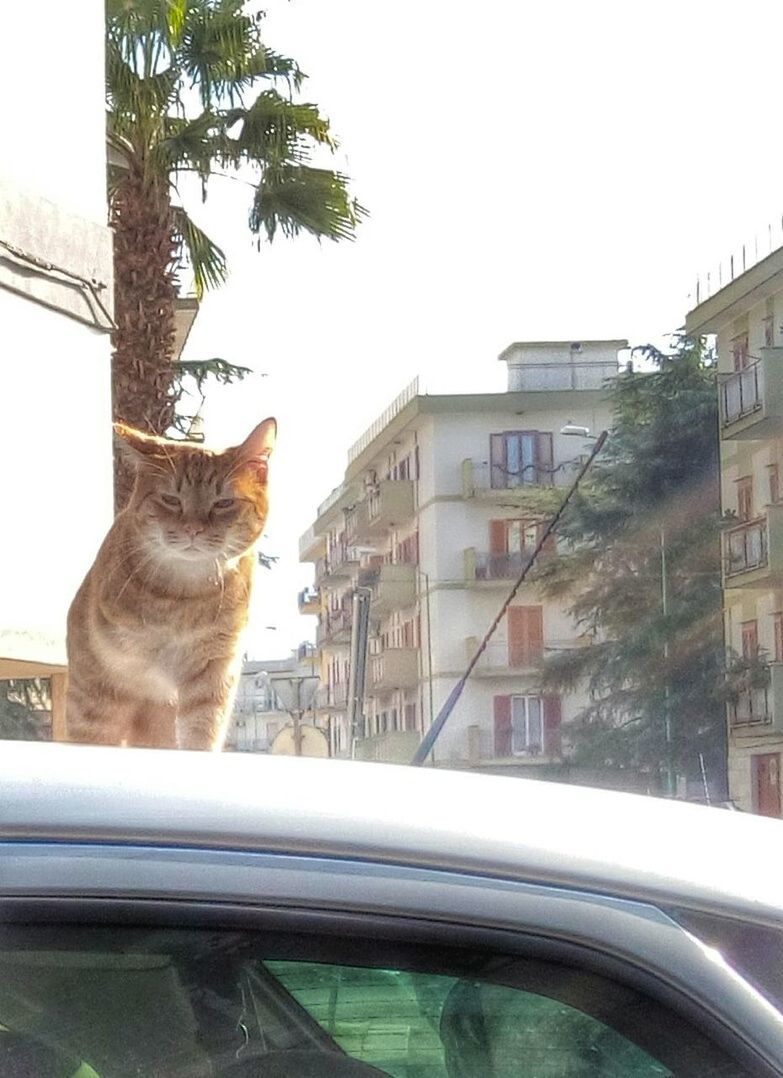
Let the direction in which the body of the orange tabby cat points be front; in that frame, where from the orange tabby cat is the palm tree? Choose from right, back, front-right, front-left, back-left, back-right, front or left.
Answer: back

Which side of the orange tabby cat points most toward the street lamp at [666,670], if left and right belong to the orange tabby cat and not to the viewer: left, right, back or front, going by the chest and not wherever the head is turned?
back

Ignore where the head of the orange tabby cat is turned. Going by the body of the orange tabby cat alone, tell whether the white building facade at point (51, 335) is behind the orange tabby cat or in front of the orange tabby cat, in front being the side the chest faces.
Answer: behind

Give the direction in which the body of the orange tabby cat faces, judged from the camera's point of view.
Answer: toward the camera

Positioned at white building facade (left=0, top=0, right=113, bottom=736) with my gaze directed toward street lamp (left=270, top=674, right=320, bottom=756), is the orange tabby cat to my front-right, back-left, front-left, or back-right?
back-right

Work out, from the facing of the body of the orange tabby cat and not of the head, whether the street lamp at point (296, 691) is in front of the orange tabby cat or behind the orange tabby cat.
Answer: behind

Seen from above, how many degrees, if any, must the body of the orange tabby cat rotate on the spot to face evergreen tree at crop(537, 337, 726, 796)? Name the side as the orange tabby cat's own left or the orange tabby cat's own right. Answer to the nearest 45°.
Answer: approximately 180°
